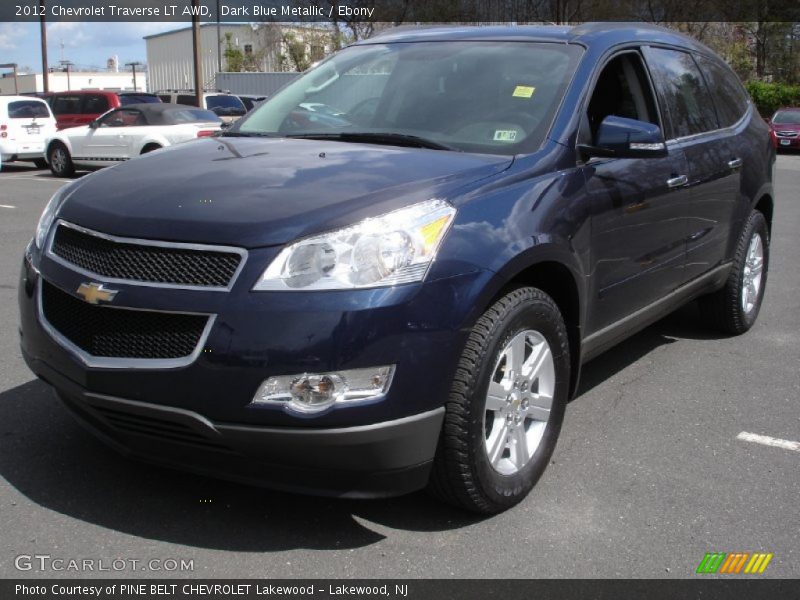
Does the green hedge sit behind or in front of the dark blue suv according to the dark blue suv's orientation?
behind

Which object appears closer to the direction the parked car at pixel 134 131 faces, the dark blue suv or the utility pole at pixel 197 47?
the utility pole

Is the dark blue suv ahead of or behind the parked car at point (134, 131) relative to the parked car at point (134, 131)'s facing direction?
behind

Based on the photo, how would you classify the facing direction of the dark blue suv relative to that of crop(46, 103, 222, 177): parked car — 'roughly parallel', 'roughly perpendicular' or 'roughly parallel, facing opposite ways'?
roughly perpendicular

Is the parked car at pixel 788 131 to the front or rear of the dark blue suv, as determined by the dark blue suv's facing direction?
to the rear

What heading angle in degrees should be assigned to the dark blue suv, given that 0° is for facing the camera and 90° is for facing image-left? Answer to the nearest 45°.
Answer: approximately 45°

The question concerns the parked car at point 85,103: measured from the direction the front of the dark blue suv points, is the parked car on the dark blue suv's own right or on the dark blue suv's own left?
on the dark blue suv's own right

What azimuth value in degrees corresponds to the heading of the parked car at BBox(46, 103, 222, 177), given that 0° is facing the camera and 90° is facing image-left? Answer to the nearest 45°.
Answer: approximately 135°

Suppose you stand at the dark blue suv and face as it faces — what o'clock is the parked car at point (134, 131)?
The parked car is roughly at 4 o'clock from the dark blue suv.

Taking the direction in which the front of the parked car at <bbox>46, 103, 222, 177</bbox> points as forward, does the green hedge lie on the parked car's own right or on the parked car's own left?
on the parked car's own right

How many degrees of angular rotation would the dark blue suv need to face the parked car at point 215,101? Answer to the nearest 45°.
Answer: approximately 135° to its right
